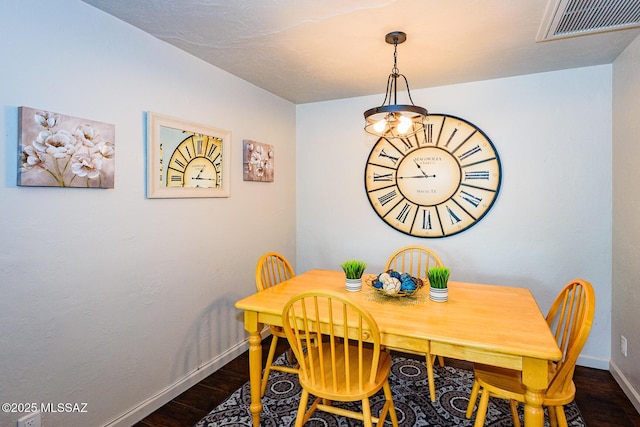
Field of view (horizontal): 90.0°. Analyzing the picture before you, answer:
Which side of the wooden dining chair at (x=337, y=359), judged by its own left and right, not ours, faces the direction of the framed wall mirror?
left

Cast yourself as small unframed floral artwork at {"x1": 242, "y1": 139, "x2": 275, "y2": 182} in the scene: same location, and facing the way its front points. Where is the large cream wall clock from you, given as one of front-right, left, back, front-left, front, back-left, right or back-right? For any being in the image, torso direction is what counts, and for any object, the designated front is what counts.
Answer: front-left

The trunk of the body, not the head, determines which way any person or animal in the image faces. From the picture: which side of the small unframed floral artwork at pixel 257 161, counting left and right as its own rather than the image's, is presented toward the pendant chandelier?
front

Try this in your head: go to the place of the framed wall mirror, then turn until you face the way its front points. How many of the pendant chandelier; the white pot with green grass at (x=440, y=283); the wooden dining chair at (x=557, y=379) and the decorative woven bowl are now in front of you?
4

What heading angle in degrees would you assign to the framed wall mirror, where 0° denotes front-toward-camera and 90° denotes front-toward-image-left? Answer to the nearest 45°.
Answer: approximately 315°

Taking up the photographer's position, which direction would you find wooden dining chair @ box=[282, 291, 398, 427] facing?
facing away from the viewer and to the right of the viewer

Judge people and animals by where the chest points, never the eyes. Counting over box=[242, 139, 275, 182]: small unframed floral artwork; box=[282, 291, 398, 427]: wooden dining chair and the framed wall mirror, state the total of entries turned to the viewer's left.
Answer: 0

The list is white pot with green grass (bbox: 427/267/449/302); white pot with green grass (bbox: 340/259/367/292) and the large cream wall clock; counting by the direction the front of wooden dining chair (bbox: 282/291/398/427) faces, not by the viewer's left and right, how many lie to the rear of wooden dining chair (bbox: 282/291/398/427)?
0

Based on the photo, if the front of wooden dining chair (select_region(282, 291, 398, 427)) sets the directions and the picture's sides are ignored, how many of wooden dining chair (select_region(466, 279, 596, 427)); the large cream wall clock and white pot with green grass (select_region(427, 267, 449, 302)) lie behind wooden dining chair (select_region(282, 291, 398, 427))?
0

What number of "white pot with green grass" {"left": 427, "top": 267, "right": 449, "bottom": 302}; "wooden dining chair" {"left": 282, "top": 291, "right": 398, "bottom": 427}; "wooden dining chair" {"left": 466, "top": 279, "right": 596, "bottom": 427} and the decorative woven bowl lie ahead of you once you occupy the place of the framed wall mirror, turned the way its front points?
4

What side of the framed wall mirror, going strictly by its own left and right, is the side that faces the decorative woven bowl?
front

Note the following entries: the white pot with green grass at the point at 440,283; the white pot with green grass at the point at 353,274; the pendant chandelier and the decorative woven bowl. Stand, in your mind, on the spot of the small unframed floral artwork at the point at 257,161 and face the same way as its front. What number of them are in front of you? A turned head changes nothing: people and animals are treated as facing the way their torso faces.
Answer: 4

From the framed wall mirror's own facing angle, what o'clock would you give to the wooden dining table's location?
The wooden dining table is roughly at 12 o'clock from the framed wall mirror.

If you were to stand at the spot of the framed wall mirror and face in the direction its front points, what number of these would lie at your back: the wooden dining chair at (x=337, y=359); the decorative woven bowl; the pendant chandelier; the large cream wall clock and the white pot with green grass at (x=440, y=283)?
0

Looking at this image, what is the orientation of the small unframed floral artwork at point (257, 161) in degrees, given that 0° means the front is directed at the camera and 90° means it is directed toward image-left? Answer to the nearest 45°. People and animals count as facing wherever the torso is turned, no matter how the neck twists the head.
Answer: approximately 315°

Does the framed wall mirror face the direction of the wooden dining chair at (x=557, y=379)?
yes

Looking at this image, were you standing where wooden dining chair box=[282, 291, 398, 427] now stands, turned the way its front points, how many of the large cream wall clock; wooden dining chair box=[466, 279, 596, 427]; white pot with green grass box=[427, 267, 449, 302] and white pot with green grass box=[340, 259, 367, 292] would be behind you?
0

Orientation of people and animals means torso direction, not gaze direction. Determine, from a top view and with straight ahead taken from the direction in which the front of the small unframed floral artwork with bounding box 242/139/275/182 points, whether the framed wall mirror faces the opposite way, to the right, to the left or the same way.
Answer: the same way

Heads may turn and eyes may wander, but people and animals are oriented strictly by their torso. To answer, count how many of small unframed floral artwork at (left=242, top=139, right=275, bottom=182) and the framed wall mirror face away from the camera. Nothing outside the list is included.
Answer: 0
